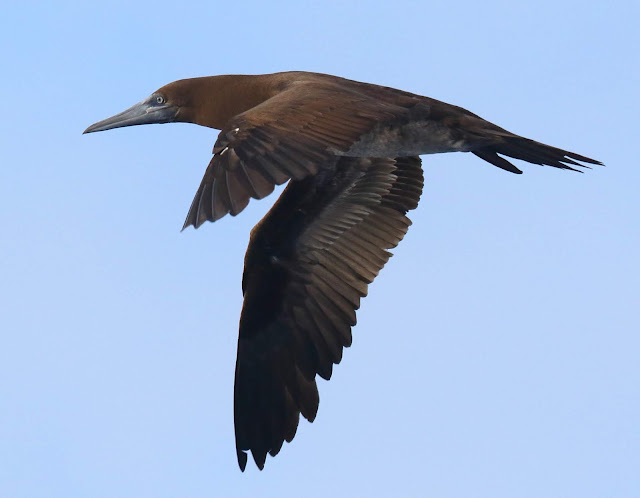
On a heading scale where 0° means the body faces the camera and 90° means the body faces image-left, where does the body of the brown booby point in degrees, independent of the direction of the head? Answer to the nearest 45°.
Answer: approximately 90°
